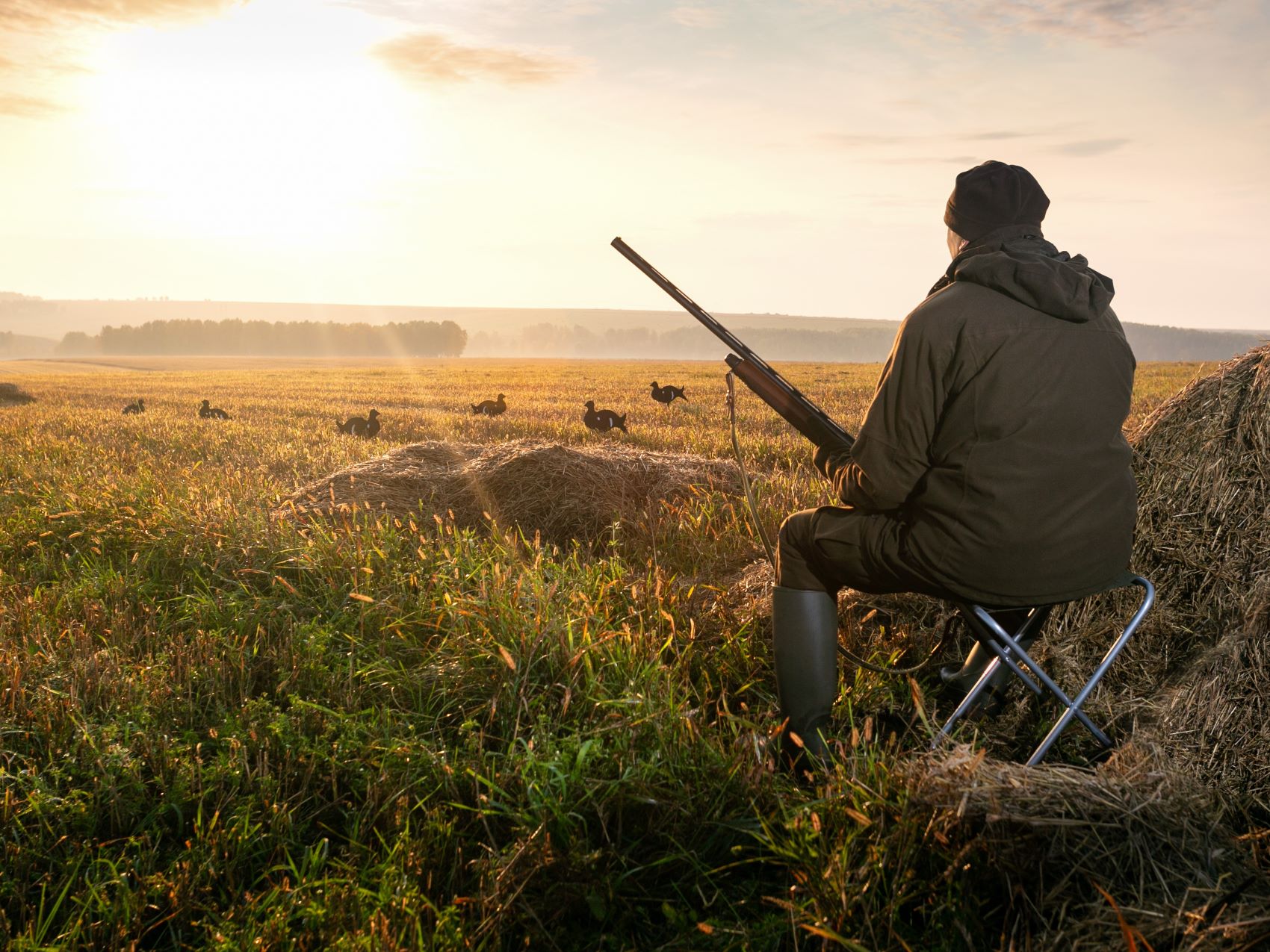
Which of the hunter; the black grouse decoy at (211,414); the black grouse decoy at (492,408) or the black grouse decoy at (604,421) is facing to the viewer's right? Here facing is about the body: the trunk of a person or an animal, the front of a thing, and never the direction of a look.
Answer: the black grouse decoy at (492,408)

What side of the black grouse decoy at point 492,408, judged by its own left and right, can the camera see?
right

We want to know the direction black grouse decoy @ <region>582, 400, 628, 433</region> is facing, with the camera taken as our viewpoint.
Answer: facing to the left of the viewer

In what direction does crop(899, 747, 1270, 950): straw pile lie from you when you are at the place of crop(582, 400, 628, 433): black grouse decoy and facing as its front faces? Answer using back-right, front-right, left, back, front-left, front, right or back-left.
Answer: left

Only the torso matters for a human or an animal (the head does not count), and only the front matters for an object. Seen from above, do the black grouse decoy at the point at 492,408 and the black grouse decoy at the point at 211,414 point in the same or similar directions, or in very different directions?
very different directions

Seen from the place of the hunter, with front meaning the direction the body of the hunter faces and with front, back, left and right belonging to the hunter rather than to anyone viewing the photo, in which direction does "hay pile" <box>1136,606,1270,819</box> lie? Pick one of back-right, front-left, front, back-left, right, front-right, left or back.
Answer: right

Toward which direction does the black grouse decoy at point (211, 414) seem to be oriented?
to the viewer's left
